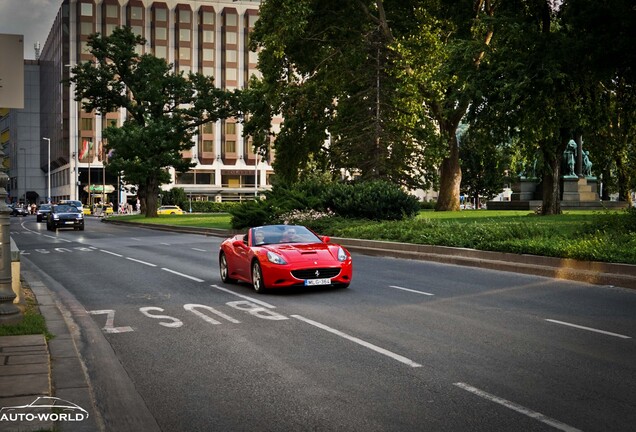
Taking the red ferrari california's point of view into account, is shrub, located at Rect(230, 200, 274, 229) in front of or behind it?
behind

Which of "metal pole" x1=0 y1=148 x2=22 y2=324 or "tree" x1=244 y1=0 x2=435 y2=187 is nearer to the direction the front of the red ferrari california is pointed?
the metal pole

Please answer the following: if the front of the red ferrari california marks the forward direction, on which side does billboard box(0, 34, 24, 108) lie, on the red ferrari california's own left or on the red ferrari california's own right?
on the red ferrari california's own right

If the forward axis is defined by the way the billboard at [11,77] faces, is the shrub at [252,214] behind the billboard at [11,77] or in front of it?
behind

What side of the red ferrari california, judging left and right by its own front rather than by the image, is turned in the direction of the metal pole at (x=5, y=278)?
right

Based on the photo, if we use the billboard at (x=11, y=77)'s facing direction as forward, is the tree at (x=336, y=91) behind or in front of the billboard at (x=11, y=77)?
behind

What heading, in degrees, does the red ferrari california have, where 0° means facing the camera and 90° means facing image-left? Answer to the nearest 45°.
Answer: approximately 315°

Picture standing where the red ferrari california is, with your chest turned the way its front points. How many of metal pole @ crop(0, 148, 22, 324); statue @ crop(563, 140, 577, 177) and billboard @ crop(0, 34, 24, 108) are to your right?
2
